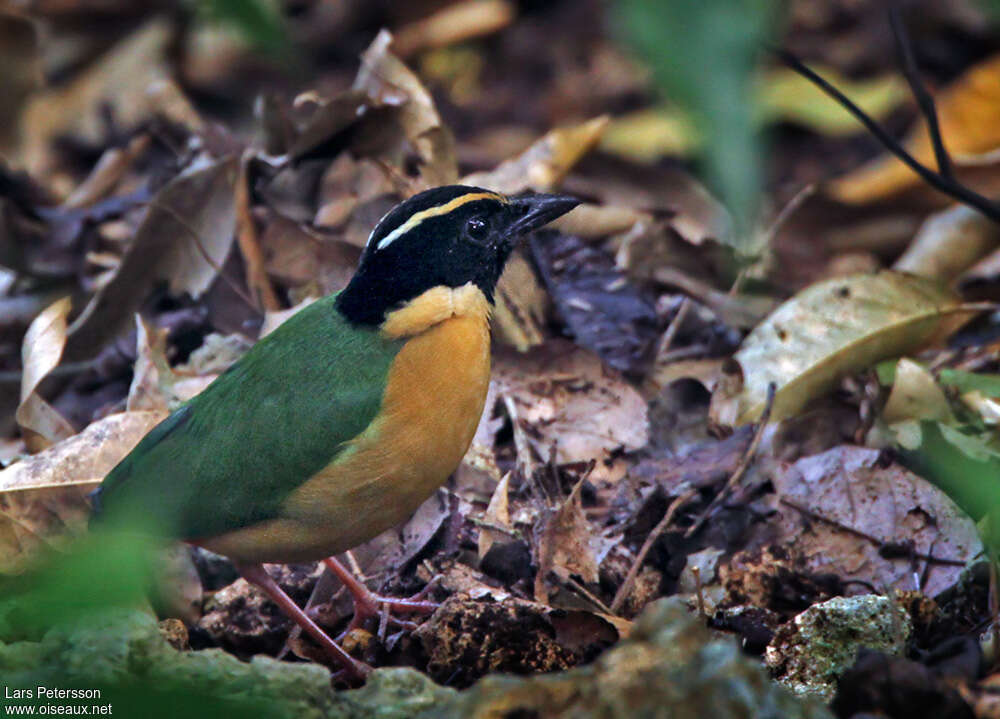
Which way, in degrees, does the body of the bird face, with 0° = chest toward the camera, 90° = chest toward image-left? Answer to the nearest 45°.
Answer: approximately 270°

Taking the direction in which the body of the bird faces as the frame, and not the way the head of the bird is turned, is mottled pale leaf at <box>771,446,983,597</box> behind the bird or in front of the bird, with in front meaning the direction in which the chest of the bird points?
in front

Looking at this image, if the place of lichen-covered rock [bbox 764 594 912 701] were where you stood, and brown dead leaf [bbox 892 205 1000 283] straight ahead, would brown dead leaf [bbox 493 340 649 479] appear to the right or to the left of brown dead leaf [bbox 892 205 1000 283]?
left

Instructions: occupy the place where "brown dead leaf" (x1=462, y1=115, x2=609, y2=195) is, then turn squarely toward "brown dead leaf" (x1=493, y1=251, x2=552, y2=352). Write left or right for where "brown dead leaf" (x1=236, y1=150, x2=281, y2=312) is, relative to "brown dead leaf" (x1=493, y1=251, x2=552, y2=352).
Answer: right

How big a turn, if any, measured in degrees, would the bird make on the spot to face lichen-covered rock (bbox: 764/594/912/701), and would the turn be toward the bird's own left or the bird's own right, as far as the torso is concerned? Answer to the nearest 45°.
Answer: approximately 45° to the bird's own right

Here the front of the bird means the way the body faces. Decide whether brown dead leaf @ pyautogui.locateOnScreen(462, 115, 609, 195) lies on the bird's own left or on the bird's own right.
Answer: on the bird's own left

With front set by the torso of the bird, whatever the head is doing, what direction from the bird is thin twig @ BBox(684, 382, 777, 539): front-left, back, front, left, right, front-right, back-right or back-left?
front
